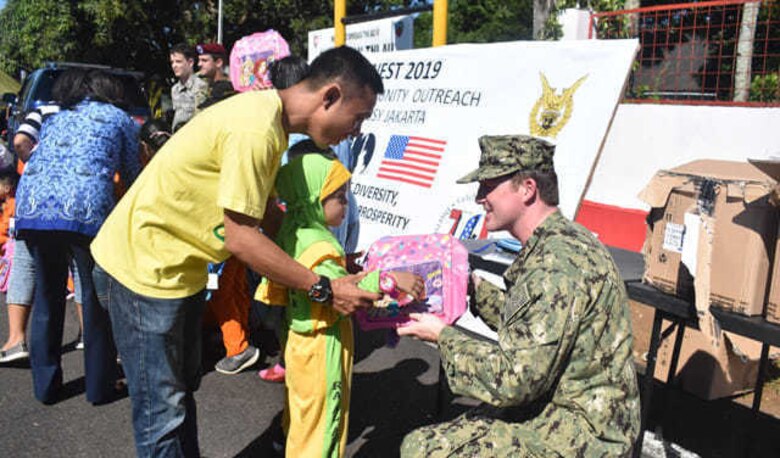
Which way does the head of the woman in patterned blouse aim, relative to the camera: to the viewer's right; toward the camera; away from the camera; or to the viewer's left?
away from the camera

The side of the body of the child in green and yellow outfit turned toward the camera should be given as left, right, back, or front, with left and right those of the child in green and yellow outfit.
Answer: right

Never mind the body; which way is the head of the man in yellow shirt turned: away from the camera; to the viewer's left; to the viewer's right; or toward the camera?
to the viewer's right

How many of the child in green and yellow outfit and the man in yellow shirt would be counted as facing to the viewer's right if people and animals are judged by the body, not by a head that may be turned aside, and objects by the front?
2

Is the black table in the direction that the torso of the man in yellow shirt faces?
yes

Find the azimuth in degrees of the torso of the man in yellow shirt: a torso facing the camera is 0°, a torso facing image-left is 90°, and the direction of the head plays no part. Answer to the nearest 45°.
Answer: approximately 270°

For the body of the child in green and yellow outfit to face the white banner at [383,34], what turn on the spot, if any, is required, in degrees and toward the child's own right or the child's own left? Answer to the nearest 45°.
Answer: approximately 90° to the child's own left

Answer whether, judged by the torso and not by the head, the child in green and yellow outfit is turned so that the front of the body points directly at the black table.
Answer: yes

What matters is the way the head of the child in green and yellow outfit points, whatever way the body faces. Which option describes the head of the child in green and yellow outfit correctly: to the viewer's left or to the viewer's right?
to the viewer's right

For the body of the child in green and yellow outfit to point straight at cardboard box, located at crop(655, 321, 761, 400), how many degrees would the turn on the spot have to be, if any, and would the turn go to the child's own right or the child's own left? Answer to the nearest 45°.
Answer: approximately 45° to the child's own left
